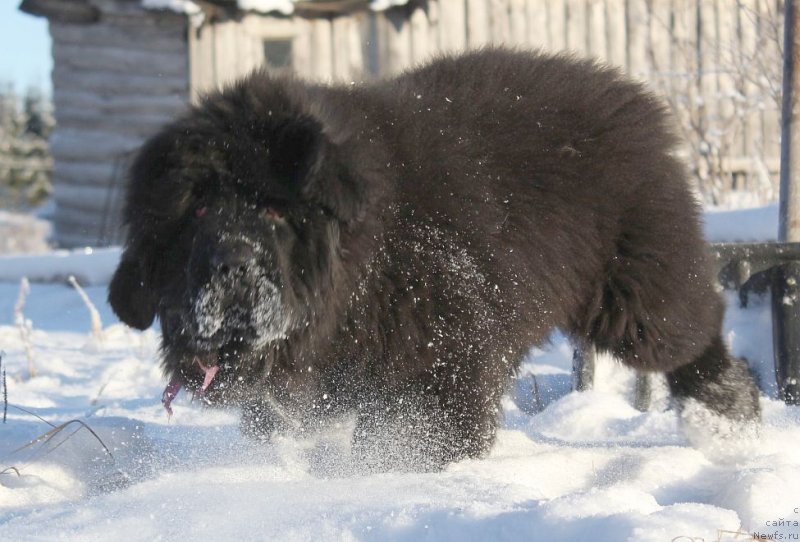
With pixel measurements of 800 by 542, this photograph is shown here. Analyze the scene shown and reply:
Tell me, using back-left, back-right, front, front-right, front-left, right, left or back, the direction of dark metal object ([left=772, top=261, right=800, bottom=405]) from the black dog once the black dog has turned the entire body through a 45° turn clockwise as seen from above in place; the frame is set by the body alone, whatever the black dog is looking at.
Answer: back-right

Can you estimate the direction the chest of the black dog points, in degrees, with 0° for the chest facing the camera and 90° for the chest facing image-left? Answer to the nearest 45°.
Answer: approximately 45°

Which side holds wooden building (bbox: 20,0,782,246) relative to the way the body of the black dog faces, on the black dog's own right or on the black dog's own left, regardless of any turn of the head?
on the black dog's own right

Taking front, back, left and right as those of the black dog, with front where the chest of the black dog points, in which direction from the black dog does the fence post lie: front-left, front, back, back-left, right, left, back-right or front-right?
back

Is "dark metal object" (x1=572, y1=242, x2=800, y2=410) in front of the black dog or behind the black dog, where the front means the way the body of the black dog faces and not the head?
behind
